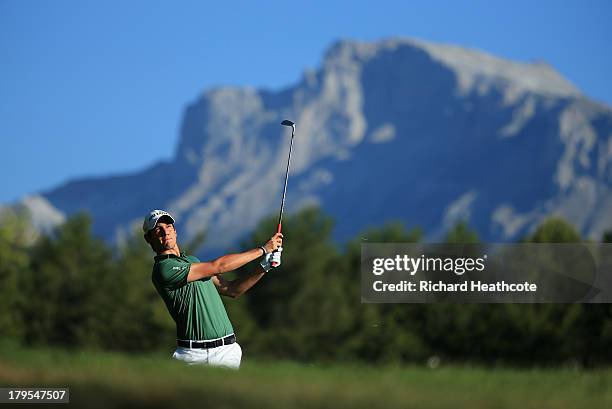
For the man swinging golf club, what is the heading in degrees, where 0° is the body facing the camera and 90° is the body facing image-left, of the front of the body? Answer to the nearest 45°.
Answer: approximately 315°

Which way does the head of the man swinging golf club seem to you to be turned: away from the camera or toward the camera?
toward the camera
